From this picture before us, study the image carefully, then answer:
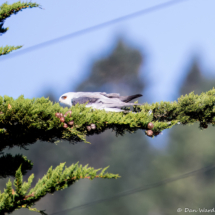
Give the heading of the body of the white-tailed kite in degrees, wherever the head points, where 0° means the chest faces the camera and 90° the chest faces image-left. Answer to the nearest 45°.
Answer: approximately 90°

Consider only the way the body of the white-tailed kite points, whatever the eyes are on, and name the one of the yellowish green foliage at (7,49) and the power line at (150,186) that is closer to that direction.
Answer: the yellowish green foliage

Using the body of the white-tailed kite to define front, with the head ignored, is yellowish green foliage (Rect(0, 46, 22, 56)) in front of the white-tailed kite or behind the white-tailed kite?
in front

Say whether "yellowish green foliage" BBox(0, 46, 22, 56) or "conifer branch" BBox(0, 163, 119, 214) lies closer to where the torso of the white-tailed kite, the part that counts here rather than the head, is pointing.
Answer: the yellowish green foliage
